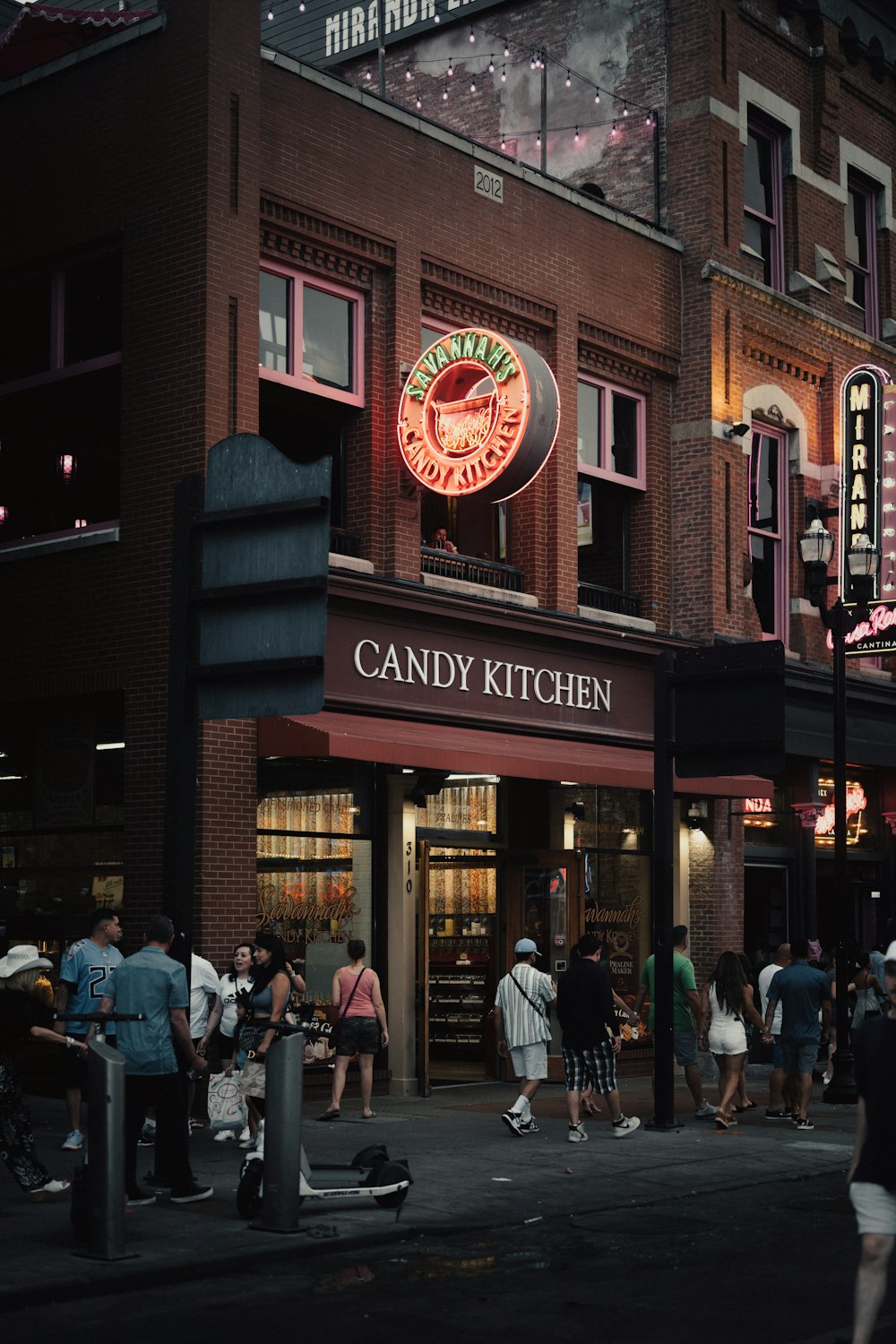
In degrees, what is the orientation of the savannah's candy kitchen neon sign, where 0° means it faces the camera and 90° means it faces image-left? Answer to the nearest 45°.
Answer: approximately 45°

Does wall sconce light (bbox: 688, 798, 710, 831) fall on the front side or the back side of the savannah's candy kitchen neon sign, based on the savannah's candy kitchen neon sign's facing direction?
on the back side

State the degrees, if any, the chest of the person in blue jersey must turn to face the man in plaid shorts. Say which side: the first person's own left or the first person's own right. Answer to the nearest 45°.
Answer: approximately 45° to the first person's own left

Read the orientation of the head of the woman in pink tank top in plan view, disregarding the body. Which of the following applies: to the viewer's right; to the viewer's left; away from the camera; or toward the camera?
away from the camera

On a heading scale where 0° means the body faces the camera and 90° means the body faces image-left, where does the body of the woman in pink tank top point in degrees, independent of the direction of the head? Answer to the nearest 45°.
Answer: approximately 180°

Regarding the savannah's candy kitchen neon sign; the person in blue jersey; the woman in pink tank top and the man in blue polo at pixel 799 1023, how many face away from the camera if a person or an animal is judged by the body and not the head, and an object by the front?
2

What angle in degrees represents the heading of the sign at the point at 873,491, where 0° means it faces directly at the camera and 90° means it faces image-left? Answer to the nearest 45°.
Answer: approximately 45°

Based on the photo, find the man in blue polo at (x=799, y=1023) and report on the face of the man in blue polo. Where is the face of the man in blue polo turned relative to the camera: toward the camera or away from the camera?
away from the camera

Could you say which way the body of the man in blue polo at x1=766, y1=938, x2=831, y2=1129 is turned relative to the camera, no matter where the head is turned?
away from the camera
